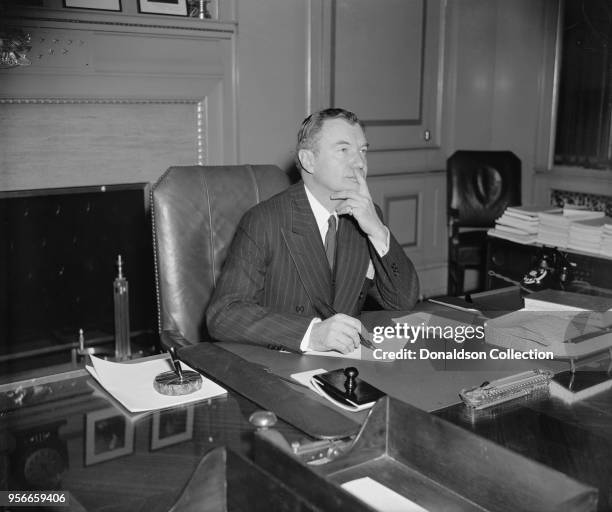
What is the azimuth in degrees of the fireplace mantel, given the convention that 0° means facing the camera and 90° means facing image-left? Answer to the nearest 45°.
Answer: approximately 315°

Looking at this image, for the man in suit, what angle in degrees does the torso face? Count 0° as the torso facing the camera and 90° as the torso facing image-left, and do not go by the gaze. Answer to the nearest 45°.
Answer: approximately 315°

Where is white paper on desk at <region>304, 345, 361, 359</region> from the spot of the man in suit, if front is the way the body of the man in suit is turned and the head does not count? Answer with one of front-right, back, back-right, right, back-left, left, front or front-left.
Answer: front-right

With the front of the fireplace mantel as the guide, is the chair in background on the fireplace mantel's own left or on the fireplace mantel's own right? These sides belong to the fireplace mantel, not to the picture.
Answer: on the fireplace mantel's own left

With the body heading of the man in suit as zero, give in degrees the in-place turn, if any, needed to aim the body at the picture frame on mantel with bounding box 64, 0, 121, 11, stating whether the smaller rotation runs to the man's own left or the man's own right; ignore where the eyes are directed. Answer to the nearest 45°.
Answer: approximately 180°

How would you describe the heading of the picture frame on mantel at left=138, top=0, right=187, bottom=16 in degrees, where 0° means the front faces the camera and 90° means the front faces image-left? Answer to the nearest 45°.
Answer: approximately 315°

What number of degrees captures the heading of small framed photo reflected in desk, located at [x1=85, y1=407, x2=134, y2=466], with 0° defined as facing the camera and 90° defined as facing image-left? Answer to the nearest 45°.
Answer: approximately 315°

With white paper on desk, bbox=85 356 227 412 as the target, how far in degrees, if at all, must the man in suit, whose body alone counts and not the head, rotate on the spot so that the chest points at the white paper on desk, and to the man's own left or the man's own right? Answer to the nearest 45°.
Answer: approximately 90° to the man's own right
